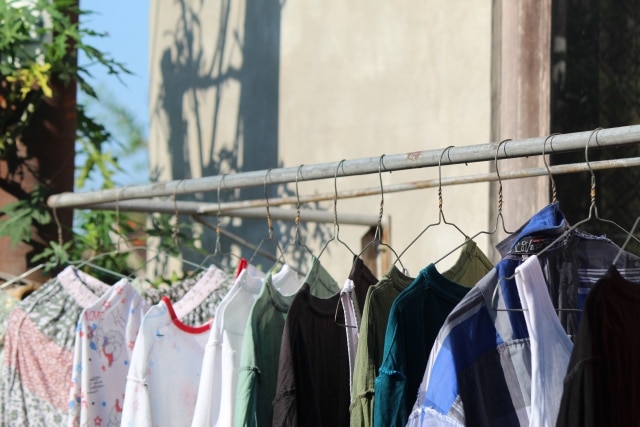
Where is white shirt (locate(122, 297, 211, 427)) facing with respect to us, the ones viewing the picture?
facing the viewer and to the right of the viewer

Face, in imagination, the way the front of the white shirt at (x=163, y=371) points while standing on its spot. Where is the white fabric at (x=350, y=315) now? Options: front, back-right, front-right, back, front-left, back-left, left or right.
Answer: front

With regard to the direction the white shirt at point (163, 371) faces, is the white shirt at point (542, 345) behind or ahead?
ahead
